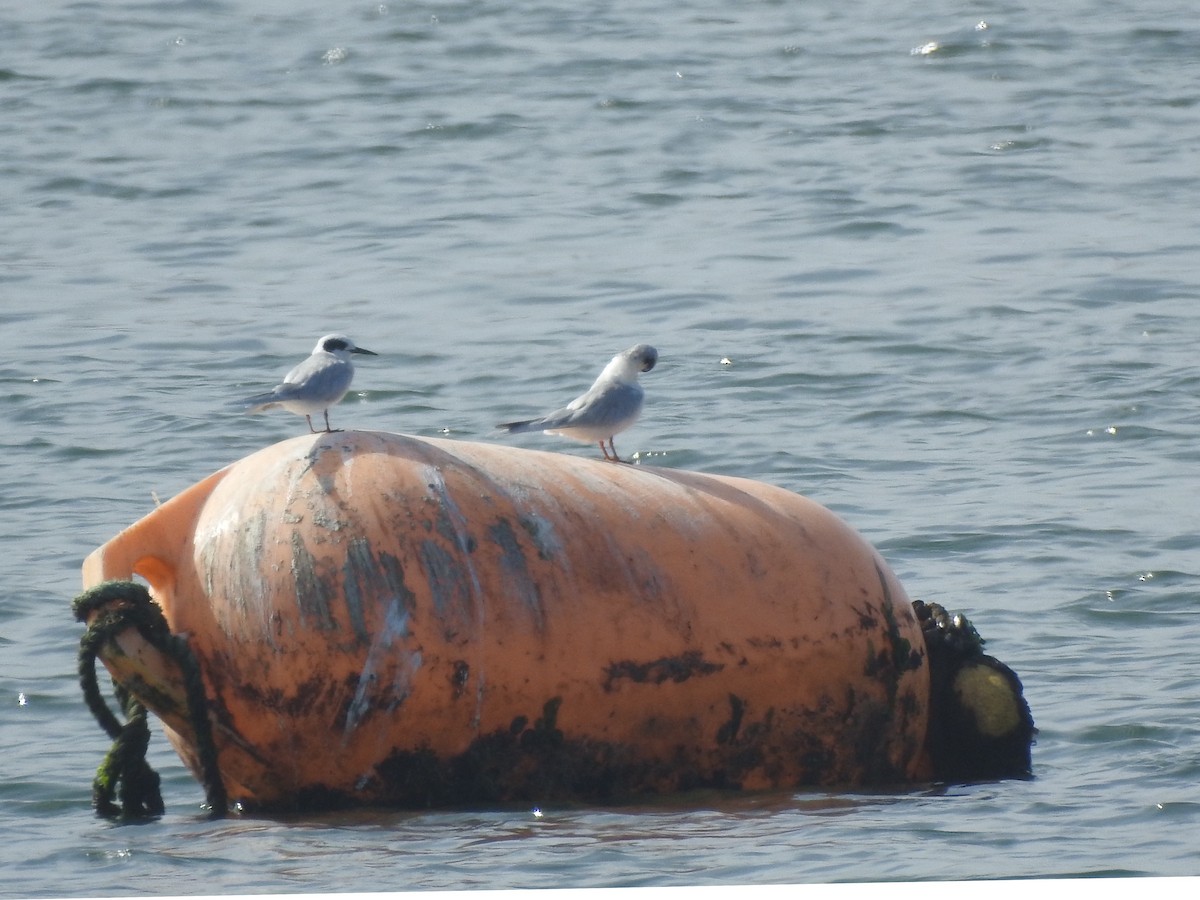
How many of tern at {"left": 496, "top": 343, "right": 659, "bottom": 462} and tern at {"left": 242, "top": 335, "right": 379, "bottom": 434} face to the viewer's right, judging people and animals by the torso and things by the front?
2

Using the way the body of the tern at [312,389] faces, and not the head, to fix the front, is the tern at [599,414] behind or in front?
in front

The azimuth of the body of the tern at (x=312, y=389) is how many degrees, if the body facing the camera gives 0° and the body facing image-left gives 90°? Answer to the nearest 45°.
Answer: approximately 270°

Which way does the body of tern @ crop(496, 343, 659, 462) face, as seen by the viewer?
to the viewer's right

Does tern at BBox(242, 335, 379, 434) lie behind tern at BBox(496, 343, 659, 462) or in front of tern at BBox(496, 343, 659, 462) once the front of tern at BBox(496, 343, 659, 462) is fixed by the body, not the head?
behind
